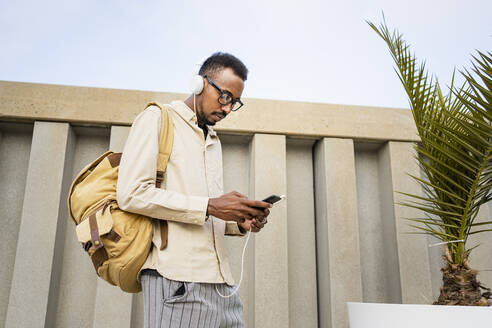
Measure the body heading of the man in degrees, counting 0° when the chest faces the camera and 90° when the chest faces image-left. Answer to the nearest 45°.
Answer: approximately 315°
